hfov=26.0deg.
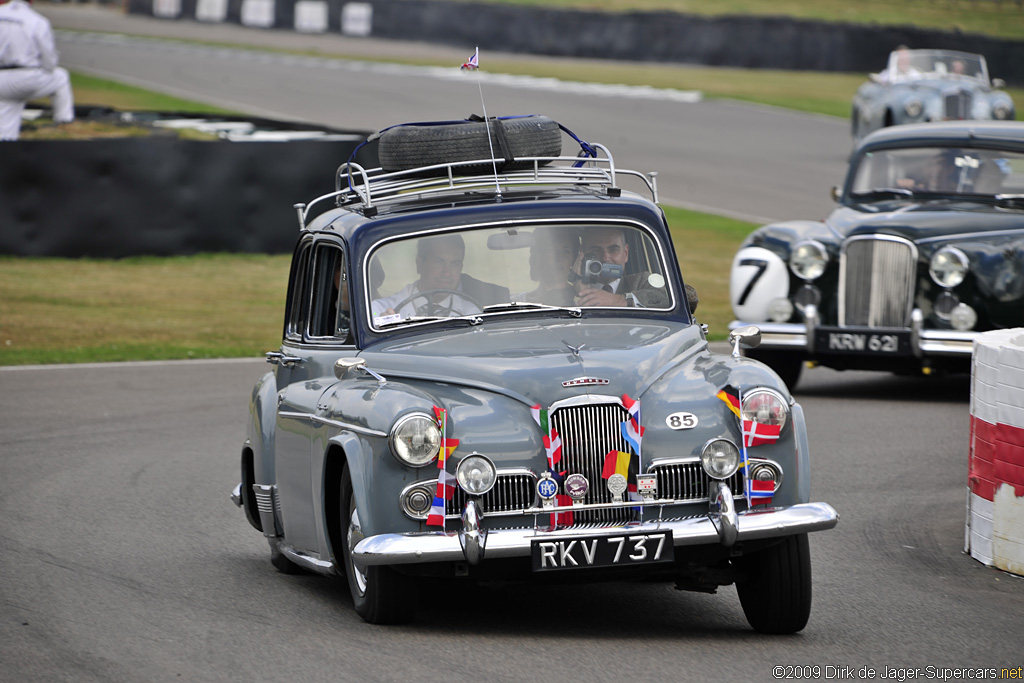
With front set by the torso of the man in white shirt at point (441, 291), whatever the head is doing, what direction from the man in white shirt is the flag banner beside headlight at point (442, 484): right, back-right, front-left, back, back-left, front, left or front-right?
front

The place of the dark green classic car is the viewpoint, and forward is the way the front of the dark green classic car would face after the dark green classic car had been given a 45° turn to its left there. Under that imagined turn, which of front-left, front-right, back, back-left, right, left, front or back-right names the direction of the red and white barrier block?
front

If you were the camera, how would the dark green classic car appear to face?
facing the viewer and to the left of the viewer

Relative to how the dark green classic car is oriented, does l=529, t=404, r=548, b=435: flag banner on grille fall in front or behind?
in front

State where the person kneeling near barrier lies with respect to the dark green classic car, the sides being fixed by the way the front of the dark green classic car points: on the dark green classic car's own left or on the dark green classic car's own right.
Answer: on the dark green classic car's own right

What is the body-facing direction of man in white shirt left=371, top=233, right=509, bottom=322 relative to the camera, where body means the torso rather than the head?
toward the camera

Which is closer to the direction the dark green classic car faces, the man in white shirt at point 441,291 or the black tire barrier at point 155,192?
the man in white shirt

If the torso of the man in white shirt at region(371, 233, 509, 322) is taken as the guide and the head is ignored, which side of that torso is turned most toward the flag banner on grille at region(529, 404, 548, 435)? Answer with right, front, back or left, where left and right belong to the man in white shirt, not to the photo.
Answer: front

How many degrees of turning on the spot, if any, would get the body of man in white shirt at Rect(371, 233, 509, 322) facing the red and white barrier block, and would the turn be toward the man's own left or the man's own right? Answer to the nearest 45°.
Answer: approximately 90° to the man's own left

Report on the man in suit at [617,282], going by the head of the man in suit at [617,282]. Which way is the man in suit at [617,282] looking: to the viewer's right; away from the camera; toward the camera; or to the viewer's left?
toward the camera

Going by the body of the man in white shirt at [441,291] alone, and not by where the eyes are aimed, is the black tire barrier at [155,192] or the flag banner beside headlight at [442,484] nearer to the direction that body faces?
the flag banner beside headlight

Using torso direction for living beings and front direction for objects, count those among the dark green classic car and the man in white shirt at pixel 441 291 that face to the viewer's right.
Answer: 0

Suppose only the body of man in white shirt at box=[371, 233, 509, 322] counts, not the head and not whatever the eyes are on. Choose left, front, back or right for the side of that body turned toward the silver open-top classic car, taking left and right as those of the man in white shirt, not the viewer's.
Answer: back

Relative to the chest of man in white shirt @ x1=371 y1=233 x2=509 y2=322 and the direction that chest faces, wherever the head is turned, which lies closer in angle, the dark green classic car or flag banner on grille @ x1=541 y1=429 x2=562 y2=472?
the flag banner on grille
